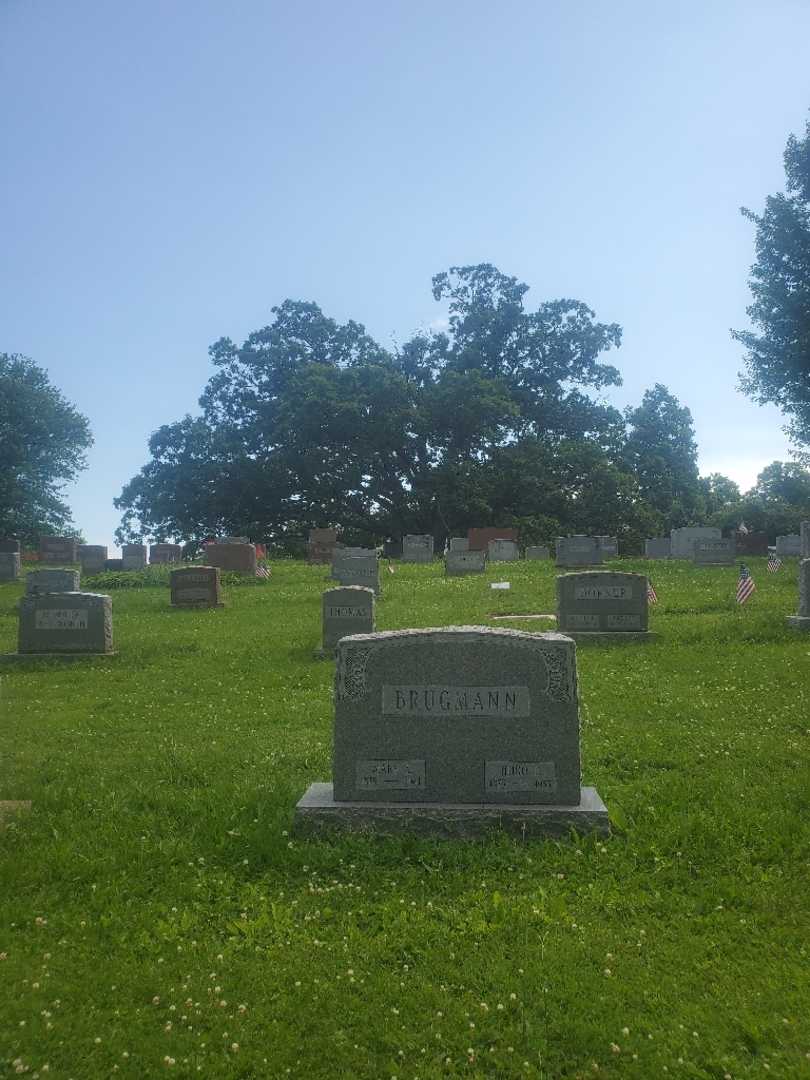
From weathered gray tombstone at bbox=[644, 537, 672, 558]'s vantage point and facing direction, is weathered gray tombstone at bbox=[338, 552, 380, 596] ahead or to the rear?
ahead

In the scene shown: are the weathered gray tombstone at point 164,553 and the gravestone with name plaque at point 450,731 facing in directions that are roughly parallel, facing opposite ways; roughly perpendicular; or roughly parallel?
roughly parallel

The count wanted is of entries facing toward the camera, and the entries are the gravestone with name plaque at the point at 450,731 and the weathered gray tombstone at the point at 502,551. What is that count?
2

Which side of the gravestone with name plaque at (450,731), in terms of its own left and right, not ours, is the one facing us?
front

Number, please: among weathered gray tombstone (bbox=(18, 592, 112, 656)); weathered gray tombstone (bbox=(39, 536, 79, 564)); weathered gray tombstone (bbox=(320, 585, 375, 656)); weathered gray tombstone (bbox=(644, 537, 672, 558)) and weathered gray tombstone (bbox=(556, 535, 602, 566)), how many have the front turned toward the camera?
5

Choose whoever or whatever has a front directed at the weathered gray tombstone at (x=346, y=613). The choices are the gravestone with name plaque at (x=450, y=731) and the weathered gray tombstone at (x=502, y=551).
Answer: the weathered gray tombstone at (x=502, y=551)

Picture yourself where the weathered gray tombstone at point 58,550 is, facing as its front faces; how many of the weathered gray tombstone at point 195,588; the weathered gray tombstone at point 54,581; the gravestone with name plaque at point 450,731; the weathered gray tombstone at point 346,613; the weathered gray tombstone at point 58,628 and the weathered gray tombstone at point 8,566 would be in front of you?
6

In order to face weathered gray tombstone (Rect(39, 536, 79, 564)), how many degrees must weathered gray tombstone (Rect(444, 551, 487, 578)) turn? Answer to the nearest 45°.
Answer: approximately 135° to its right

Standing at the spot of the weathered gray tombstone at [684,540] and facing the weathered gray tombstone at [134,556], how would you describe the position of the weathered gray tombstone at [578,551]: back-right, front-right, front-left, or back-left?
front-left

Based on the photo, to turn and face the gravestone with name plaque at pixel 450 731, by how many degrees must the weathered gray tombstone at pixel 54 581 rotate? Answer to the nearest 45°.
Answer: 0° — it already faces it

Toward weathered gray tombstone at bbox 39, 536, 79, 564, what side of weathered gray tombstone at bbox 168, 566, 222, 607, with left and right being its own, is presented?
back

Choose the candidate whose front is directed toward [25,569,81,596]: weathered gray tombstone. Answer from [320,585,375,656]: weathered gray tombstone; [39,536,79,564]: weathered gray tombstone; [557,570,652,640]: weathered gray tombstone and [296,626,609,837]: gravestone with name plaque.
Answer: [39,536,79,564]: weathered gray tombstone

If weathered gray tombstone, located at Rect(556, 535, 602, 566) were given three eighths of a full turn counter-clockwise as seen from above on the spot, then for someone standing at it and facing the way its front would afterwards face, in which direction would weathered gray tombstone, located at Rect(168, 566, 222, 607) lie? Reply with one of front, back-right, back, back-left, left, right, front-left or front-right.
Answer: back

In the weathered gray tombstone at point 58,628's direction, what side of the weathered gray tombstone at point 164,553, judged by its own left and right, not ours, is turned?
front

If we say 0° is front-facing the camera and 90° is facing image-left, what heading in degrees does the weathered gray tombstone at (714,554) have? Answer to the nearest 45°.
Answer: approximately 0°

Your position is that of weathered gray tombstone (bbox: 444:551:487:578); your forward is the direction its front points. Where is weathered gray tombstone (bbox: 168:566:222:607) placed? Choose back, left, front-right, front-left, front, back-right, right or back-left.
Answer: front-right

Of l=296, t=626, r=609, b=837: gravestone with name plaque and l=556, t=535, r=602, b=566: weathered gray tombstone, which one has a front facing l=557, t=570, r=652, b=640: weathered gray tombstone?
l=556, t=535, r=602, b=566: weathered gray tombstone

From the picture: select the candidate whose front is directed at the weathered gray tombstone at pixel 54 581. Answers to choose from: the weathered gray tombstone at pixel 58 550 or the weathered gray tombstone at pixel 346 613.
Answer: the weathered gray tombstone at pixel 58 550

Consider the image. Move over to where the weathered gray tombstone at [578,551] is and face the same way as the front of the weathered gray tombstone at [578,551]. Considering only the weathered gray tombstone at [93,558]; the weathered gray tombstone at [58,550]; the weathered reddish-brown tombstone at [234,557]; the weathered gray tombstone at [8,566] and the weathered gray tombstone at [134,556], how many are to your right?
5
